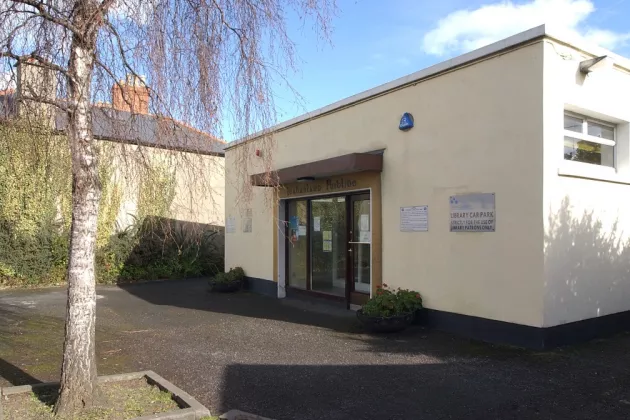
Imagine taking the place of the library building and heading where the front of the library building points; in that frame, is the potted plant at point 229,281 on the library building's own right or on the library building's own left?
on the library building's own right

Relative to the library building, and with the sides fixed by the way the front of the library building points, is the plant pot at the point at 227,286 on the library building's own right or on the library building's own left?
on the library building's own right

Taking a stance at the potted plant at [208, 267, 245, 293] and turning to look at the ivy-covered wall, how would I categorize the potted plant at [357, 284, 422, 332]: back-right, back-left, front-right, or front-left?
back-left

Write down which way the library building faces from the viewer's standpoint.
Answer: facing the viewer and to the left of the viewer
